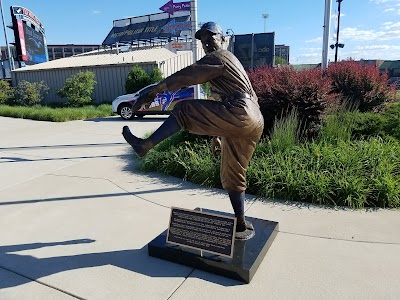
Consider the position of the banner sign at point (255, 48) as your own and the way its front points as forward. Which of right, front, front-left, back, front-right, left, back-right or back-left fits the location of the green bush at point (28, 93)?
front-right

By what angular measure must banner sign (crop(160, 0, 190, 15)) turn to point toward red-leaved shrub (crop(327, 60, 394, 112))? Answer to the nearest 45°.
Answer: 0° — it already faces it

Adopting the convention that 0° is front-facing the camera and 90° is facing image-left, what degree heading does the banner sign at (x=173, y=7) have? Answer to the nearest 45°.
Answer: approximately 0°

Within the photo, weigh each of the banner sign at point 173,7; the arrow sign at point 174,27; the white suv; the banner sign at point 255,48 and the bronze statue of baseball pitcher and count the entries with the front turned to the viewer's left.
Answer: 2

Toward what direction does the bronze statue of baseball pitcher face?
to the viewer's left

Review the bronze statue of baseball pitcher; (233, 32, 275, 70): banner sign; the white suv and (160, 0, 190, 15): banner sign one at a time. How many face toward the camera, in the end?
2

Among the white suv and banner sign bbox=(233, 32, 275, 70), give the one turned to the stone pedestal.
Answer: the banner sign

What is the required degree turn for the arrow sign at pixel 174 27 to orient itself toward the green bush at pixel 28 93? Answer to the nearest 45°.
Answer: approximately 45° to its right

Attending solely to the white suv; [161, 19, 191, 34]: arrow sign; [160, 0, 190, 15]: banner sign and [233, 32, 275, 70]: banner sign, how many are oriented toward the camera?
3

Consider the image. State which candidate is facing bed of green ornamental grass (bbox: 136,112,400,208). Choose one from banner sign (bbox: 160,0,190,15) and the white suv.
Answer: the banner sign

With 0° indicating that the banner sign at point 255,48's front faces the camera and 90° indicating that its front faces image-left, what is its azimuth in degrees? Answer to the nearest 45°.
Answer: approximately 0°

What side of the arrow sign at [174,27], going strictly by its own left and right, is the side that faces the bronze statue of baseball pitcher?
front

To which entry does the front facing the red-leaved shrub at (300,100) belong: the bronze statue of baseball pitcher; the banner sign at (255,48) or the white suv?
the banner sign

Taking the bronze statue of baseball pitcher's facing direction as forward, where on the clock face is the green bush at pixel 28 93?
The green bush is roughly at 2 o'clock from the bronze statue of baseball pitcher.

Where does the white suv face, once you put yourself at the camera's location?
facing to the left of the viewer
